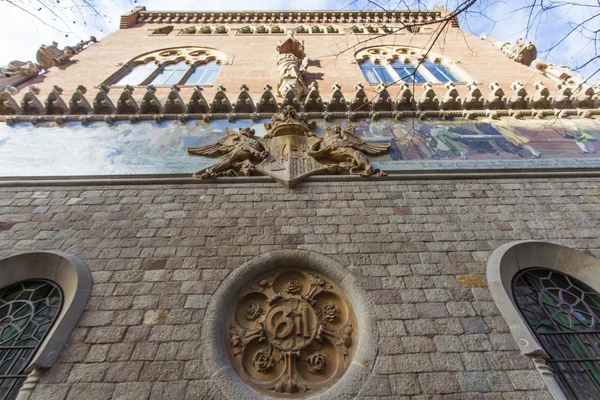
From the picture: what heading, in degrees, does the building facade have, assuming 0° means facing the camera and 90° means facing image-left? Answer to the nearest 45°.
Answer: approximately 0°
